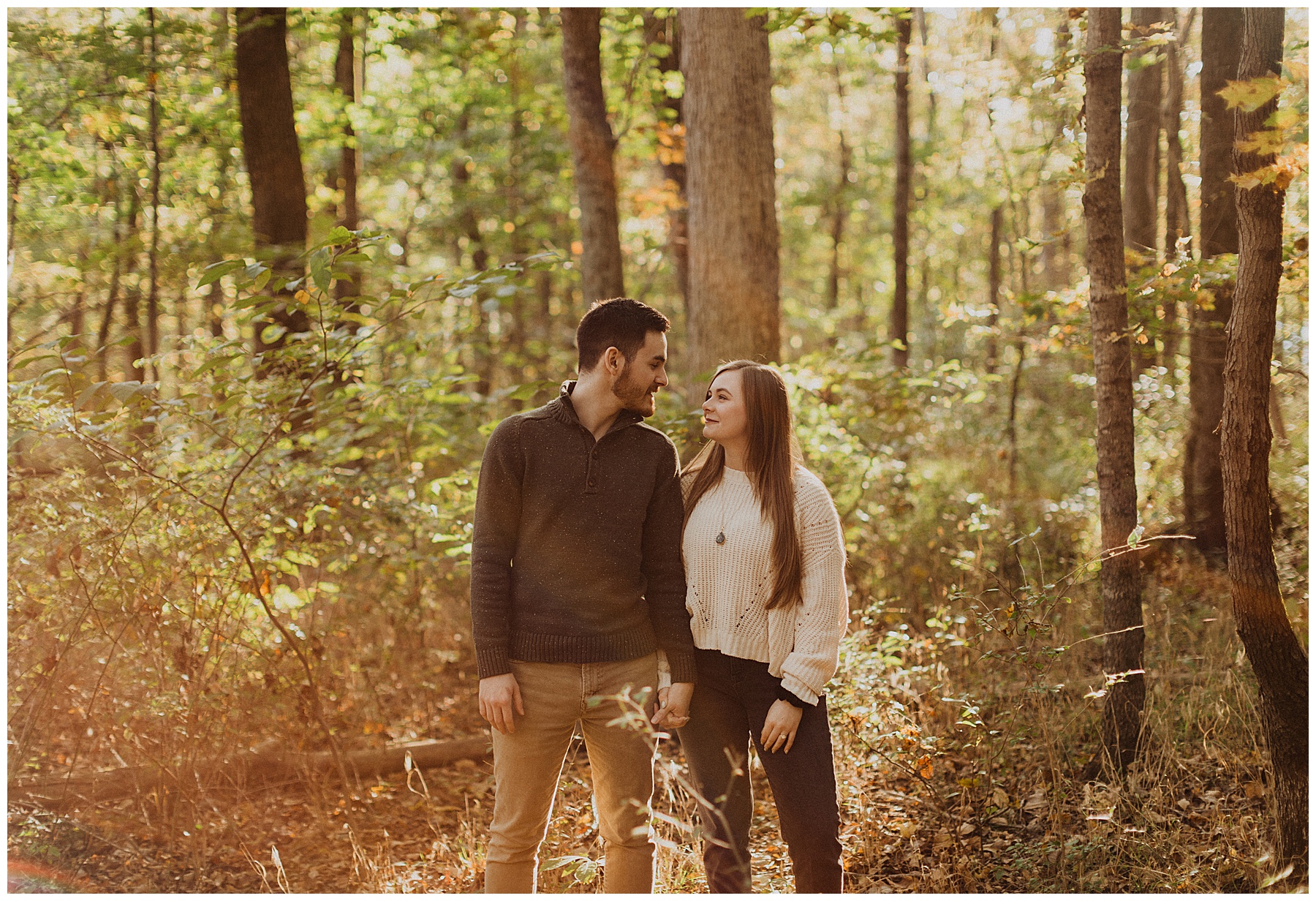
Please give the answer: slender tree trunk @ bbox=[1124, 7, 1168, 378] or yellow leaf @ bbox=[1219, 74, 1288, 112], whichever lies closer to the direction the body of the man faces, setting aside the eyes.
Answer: the yellow leaf

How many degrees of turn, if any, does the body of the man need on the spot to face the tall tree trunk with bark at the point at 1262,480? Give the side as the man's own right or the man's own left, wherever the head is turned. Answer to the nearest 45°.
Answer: approximately 90° to the man's own left

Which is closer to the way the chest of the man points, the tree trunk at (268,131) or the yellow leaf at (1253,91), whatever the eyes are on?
the yellow leaf

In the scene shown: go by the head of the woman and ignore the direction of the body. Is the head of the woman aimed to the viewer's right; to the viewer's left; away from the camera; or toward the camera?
to the viewer's left

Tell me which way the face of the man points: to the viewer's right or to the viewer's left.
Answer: to the viewer's right

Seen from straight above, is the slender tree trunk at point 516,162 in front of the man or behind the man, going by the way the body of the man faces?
behind

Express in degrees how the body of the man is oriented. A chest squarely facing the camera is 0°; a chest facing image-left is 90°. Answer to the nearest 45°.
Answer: approximately 0°
